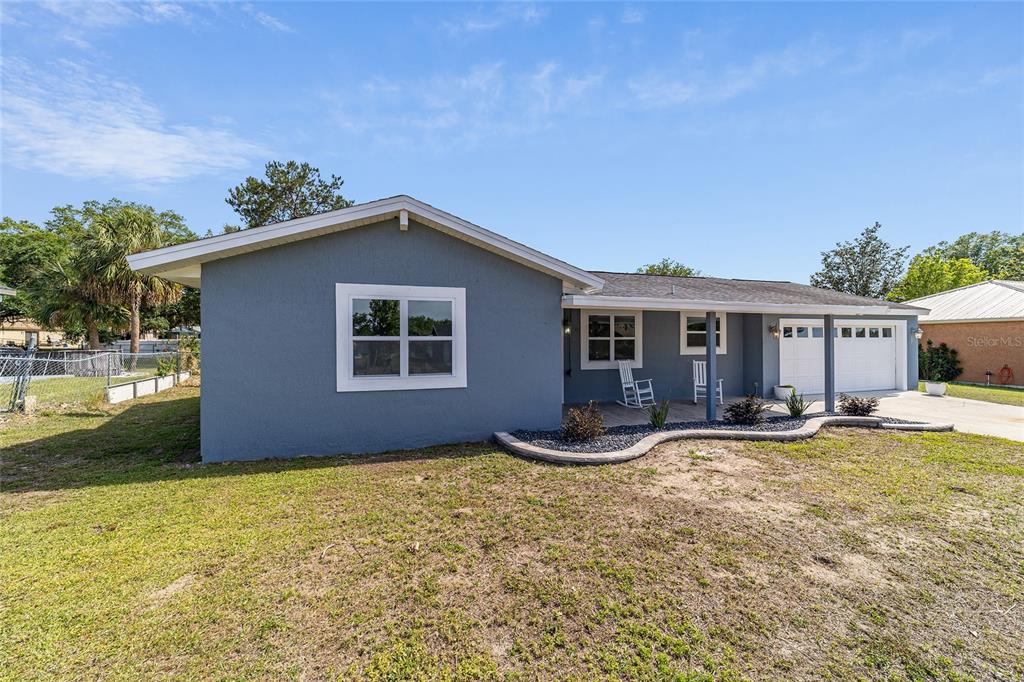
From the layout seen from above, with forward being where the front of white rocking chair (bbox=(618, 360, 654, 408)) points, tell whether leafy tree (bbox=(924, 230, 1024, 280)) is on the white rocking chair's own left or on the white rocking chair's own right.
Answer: on the white rocking chair's own left

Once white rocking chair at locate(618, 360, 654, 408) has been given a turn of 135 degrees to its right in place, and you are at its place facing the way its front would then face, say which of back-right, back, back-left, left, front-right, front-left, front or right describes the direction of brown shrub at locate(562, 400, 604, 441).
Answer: left

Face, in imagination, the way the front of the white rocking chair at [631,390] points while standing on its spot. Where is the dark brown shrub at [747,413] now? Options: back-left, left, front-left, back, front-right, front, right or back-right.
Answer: front

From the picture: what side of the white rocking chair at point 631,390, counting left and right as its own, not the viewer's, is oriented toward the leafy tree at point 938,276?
left

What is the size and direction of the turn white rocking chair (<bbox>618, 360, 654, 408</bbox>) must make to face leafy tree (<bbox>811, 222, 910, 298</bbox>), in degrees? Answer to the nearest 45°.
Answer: approximately 90° to its left

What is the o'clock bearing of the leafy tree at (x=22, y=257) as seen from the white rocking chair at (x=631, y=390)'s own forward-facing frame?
The leafy tree is roughly at 5 o'clock from the white rocking chair.

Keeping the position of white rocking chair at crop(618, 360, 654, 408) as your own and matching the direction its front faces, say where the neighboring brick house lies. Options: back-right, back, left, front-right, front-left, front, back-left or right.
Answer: left

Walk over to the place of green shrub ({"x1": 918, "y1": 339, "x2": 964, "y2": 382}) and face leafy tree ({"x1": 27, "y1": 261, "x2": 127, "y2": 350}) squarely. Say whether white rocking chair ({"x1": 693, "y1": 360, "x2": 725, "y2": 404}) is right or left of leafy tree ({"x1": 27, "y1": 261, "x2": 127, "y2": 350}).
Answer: left

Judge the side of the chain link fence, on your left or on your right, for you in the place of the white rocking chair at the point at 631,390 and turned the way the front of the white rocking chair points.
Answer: on your right

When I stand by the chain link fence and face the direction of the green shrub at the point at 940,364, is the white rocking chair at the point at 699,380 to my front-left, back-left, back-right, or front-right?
front-right

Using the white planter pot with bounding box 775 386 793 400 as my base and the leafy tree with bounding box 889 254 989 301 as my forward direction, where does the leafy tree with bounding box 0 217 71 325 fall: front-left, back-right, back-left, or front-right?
back-left

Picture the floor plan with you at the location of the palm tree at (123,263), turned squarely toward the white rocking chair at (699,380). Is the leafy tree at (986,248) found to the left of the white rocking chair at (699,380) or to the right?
left

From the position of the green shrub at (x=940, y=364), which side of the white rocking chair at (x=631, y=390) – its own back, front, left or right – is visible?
left

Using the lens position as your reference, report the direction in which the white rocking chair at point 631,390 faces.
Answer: facing the viewer and to the right of the viewer
